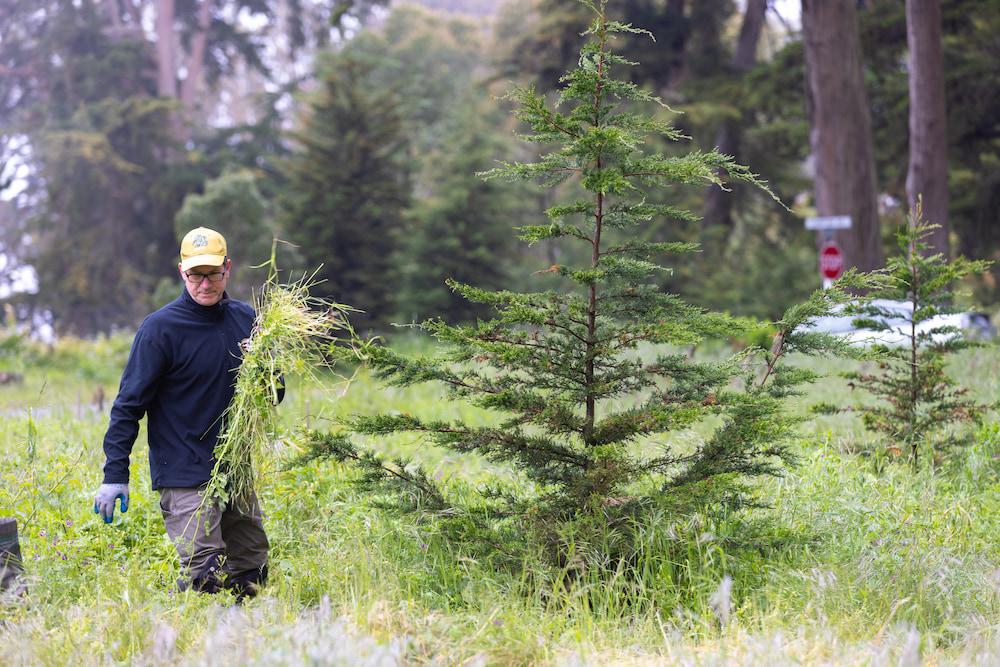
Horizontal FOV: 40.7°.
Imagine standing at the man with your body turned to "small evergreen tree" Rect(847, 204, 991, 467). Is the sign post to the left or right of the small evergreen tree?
left
